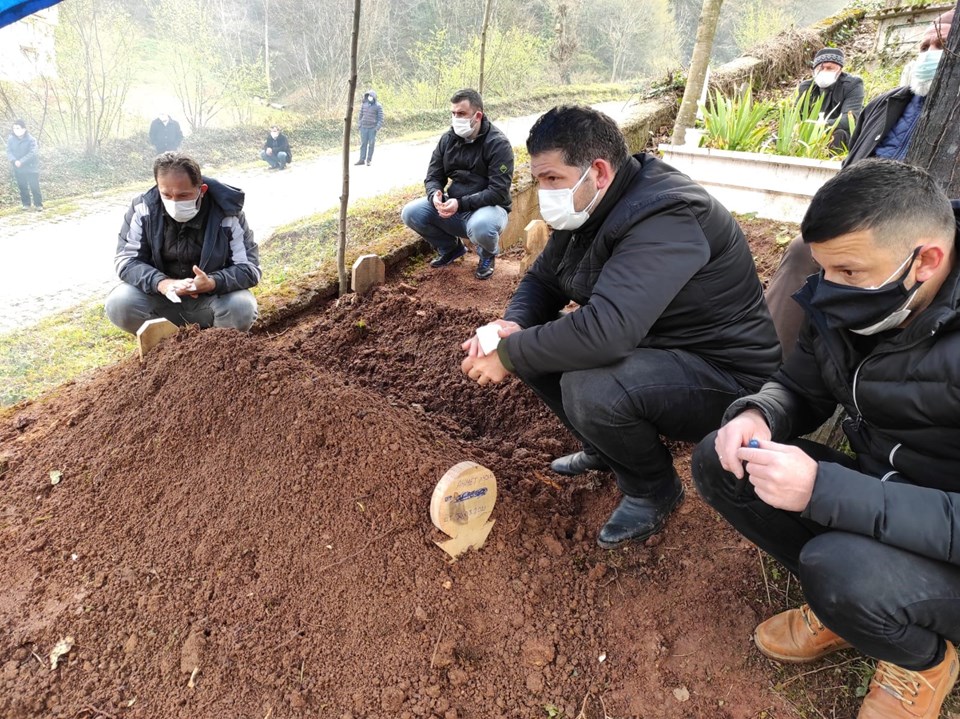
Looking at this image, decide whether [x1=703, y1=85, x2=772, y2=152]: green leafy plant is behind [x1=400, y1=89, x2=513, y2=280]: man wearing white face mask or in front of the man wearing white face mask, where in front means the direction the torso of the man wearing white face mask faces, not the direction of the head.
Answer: behind

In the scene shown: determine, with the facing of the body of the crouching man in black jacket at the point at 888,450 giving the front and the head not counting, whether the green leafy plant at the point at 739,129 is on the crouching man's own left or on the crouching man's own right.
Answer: on the crouching man's own right

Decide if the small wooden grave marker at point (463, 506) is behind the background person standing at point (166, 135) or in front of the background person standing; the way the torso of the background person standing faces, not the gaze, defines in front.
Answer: in front

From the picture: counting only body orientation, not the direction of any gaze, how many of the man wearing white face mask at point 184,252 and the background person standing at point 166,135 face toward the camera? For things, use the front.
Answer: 2

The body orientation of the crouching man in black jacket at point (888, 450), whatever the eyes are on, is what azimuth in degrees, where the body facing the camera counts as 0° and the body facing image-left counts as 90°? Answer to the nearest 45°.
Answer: approximately 45°

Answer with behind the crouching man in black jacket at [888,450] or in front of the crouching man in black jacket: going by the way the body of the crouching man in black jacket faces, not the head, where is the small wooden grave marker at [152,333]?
in front

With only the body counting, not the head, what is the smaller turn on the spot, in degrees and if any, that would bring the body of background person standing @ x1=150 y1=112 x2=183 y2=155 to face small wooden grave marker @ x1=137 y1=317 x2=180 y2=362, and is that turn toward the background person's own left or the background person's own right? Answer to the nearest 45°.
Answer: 0° — they already face it

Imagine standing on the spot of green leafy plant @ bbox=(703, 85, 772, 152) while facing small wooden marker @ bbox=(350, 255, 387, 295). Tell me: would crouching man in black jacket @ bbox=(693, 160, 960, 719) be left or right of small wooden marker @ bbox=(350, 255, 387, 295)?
left

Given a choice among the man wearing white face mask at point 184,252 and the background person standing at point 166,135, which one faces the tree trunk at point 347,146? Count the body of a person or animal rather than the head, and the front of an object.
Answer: the background person standing

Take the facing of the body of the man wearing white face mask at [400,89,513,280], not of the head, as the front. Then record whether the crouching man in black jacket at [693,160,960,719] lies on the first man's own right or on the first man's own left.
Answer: on the first man's own left

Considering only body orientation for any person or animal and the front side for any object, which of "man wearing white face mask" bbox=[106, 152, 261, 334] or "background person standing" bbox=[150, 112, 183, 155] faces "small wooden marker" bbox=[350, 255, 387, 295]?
the background person standing

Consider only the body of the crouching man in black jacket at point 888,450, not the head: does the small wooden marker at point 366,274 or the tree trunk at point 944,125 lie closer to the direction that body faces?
the small wooden marker
